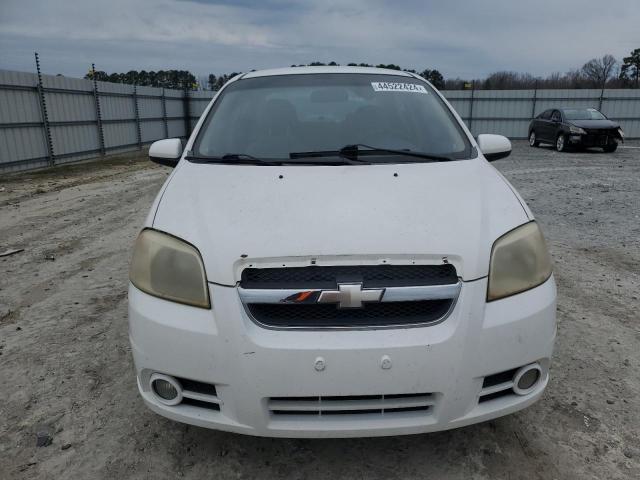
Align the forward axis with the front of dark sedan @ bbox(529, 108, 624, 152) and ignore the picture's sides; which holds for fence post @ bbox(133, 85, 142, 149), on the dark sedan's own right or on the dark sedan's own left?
on the dark sedan's own right

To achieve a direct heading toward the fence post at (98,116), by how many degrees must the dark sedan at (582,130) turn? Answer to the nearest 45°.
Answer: approximately 90° to its right

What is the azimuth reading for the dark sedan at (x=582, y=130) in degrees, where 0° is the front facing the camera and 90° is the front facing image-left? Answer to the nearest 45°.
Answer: approximately 315°

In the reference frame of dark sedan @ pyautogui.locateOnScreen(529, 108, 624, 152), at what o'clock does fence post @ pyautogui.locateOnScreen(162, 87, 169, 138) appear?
The fence post is roughly at 4 o'clock from the dark sedan.
